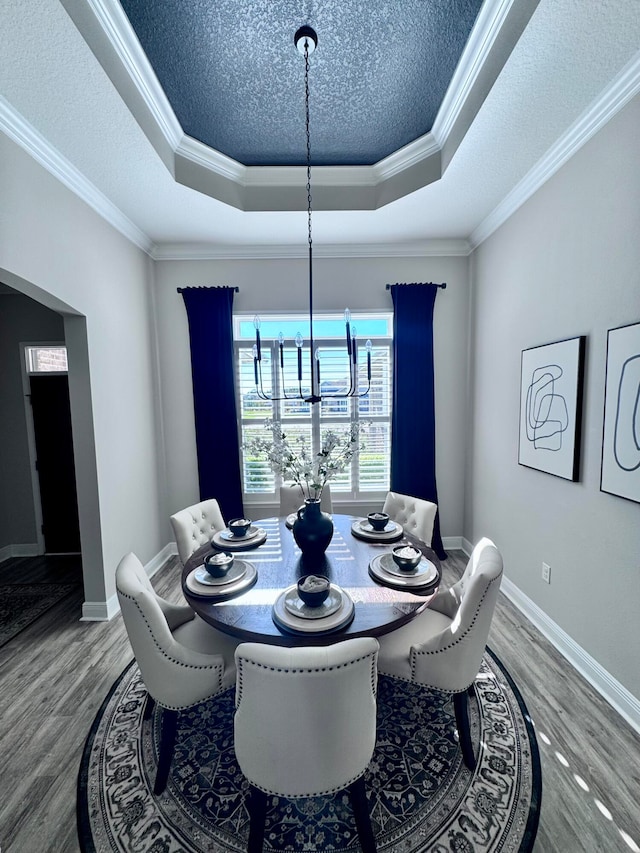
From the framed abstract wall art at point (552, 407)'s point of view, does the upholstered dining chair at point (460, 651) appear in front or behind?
in front

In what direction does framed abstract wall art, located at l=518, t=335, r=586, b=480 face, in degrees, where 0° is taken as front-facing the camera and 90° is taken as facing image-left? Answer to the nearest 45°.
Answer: approximately 45°

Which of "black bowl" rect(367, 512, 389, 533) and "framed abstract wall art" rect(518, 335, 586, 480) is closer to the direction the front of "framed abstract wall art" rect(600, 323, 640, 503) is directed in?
the black bowl

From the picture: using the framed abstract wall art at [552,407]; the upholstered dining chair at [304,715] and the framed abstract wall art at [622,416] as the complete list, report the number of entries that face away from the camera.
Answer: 1

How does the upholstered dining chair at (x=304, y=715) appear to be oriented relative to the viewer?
away from the camera

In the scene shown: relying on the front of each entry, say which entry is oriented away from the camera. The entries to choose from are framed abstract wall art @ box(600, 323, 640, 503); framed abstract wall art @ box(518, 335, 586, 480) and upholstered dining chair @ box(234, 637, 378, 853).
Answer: the upholstered dining chair

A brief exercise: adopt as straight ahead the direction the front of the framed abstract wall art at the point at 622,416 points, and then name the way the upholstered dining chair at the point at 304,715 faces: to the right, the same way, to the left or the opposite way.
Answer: to the right

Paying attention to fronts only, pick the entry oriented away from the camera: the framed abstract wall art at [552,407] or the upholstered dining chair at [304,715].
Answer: the upholstered dining chair

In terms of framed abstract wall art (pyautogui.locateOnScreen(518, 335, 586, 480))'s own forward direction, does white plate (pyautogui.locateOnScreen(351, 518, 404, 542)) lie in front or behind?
in front

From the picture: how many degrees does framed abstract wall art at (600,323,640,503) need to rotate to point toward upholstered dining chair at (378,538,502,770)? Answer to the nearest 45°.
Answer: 0° — it already faces it

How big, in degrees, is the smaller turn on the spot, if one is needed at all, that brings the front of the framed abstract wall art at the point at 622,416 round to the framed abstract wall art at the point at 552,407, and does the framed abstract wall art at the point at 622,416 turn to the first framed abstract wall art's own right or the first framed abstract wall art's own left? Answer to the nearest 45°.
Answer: approximately 90° to the first framed abstract wall art's own right

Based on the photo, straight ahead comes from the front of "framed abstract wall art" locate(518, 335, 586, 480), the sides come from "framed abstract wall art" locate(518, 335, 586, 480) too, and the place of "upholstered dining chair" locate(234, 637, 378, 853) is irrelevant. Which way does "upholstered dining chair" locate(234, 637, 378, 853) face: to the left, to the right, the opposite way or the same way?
to the right

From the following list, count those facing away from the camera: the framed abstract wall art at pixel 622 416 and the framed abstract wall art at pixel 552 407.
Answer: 0

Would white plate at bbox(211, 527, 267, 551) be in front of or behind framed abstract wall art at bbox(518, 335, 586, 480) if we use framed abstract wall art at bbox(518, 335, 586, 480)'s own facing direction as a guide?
in front
